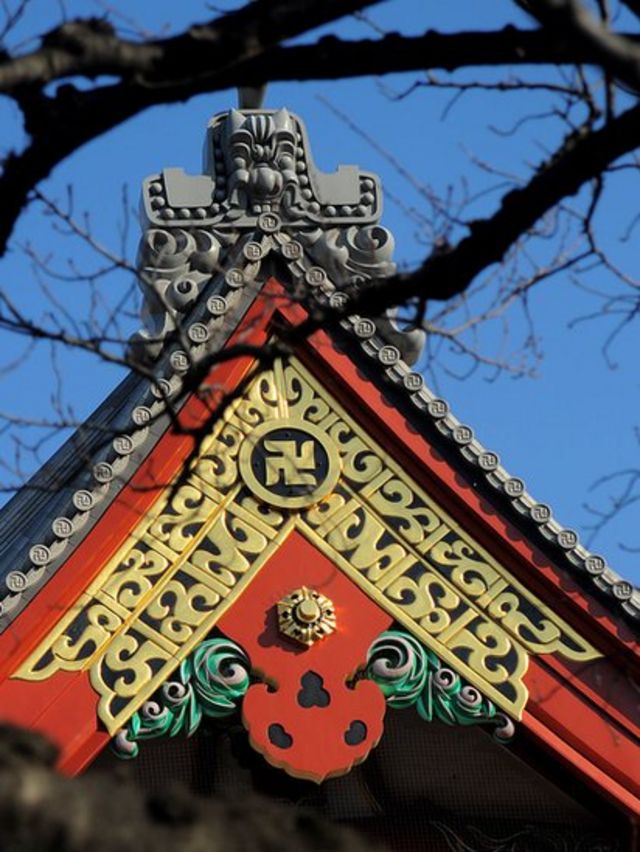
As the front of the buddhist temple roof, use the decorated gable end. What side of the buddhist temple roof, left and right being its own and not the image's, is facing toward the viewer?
front
